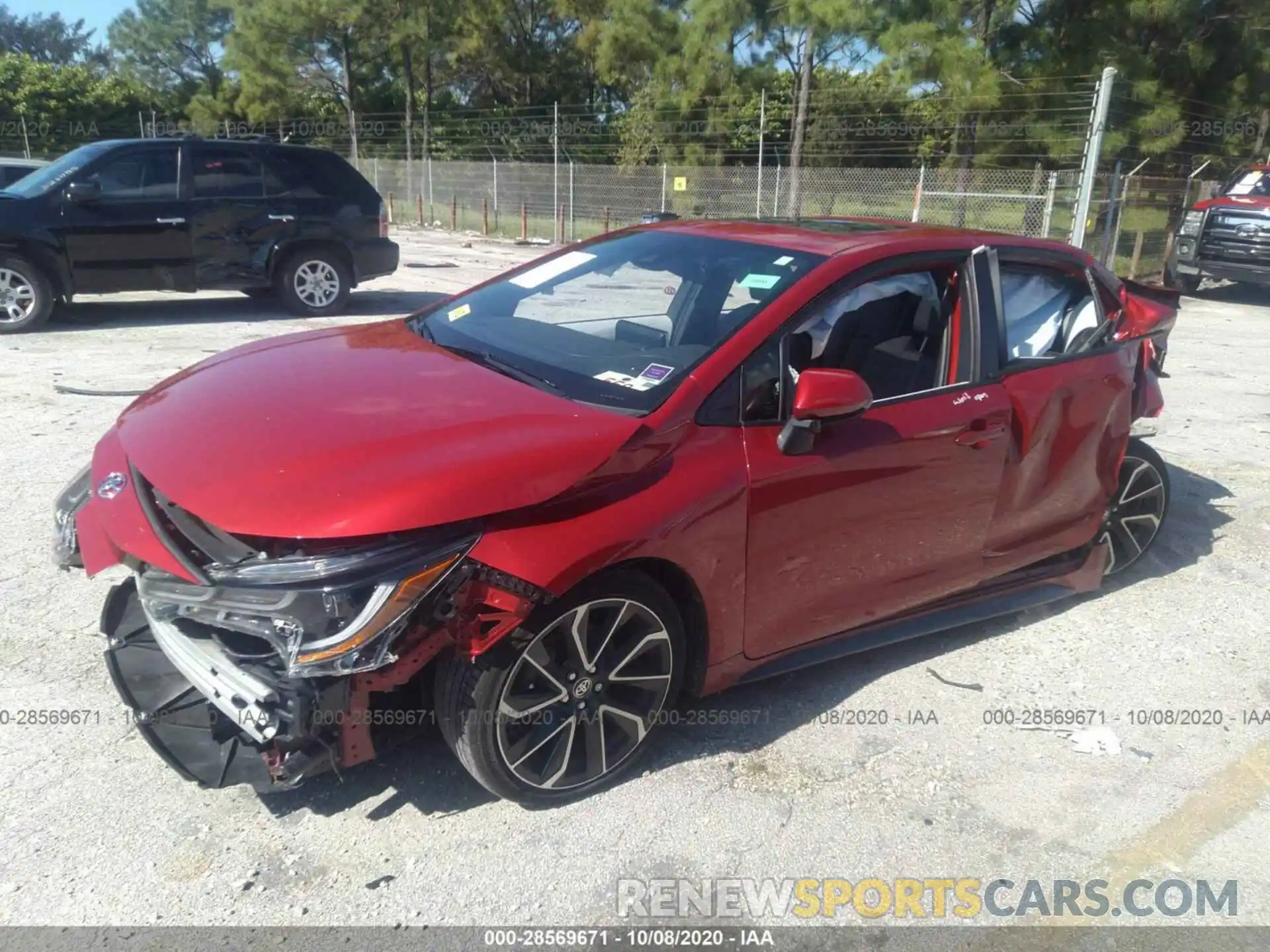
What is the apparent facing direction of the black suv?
to the viewer's left

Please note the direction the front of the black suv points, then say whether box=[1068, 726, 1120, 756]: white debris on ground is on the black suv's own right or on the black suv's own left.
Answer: on the black suv's own left

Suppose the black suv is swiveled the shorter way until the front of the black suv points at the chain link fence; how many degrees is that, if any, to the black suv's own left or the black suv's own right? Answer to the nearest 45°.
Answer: approximately 135° to the black suv's own right

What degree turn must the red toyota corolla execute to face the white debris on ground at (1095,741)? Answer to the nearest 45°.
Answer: approximately 135° to its left

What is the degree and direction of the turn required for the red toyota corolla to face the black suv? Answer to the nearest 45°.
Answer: approximately 90° to its right

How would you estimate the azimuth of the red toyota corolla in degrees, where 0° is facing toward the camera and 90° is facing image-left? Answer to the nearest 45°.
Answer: approximately 45°
